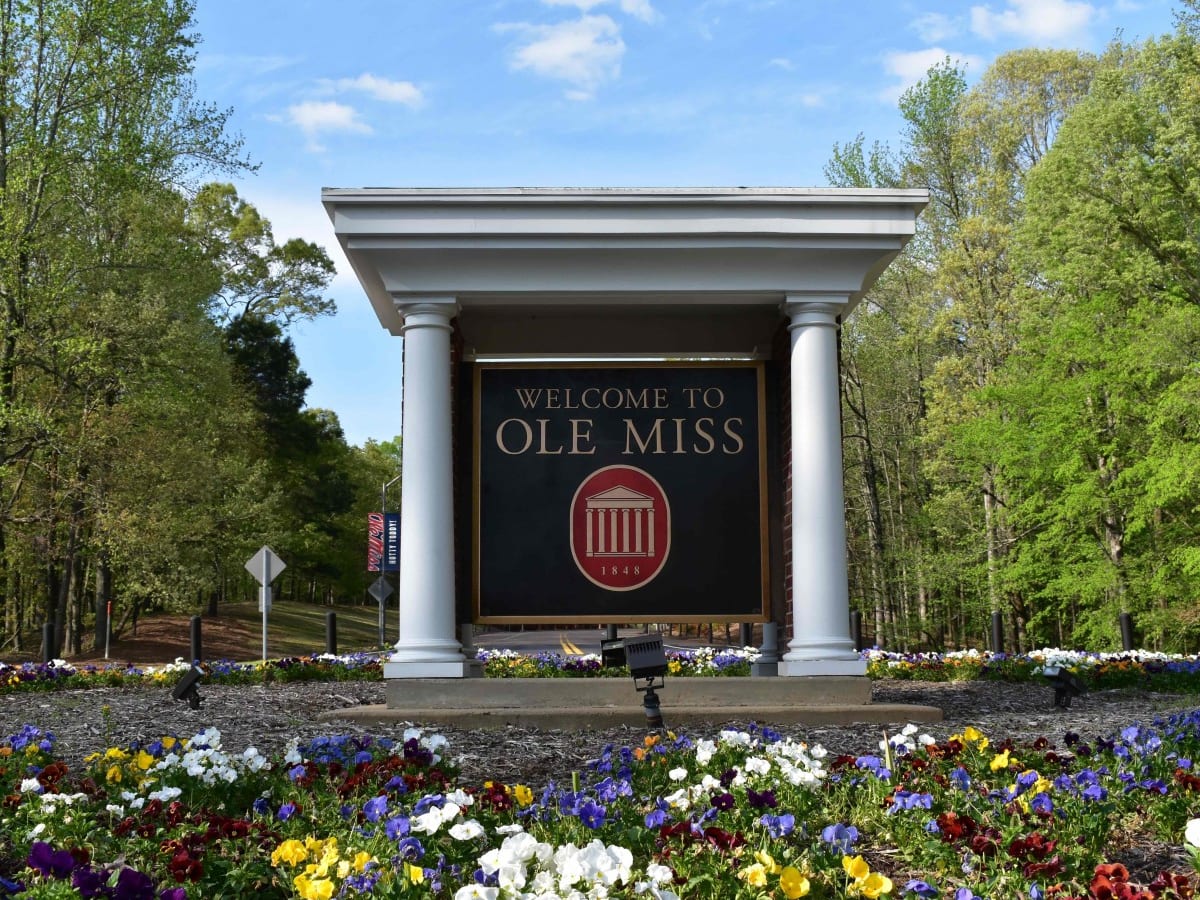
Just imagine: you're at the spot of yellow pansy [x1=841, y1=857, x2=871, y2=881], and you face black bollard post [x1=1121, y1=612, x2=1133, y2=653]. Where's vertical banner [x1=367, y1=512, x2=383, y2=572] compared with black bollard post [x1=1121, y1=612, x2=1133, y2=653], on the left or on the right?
left

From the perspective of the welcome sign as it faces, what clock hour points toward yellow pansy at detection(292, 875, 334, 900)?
The yellow pansy is roughly at 12 o'clock from the welcome sign.

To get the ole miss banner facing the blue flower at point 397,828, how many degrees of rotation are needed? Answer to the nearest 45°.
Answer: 0° — it already faces it

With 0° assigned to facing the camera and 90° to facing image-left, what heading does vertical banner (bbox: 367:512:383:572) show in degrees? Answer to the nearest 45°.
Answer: approximately 0°

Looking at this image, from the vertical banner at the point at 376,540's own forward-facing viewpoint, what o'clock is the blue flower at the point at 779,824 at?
The blue flower is roughly at 12 o'clock from the vertical banner.

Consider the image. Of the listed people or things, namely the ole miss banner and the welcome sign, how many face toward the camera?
2

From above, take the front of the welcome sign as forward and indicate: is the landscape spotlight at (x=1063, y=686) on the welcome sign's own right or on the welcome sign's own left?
on the welcome sign's own left

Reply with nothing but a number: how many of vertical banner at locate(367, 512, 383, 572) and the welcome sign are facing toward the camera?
2

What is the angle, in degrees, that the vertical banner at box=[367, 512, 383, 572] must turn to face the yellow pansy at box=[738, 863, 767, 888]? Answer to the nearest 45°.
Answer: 0° — it already faces it
